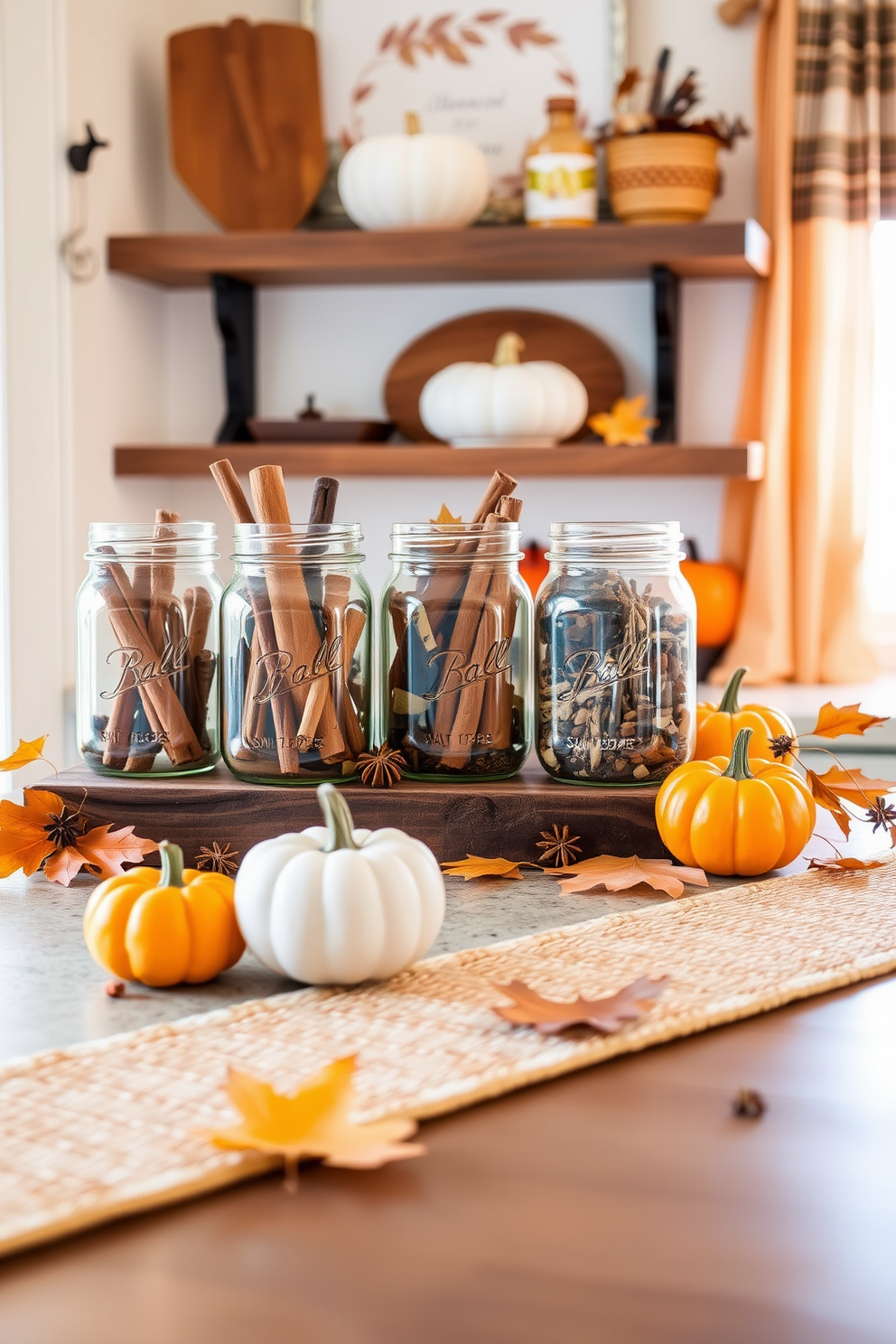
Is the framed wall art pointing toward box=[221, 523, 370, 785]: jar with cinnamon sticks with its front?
yes

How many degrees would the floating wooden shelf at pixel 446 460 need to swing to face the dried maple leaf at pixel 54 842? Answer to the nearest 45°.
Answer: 0° — it already faces it

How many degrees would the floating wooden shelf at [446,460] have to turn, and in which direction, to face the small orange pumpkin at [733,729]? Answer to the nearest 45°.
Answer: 0° — it already faces it

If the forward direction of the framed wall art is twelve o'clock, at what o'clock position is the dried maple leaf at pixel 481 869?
The dried maple leaf is roughly at 12 o'clock from the framed wall art.

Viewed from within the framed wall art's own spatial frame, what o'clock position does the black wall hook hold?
The black wall hook is roughly at 2 o'clock from the framed wall art.

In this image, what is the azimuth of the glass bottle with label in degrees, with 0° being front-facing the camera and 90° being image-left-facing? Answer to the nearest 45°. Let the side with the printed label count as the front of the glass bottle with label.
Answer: approximately 0°

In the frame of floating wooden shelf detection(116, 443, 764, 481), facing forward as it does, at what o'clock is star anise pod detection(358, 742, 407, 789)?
The star anise pod is roughly at 12 o'clock from the floating wooden shelf.

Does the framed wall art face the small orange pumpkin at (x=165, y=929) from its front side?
yes

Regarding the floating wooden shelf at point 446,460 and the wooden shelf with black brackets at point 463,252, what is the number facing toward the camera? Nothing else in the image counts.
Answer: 2

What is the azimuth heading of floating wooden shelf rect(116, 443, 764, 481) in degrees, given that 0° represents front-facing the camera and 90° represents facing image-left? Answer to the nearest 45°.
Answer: approximately 0°

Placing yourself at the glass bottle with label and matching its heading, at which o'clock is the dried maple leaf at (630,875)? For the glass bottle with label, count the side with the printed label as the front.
The dried maple leaf is roughly at 12 o'clock from the glass bottle with label.

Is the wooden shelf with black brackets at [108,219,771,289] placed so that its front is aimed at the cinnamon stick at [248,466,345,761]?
yes
